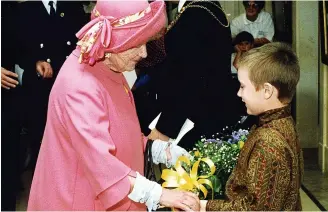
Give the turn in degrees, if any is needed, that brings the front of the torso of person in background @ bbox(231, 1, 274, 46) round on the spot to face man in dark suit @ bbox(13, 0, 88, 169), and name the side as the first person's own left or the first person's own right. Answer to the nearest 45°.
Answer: approximately 45° to the first person's own right

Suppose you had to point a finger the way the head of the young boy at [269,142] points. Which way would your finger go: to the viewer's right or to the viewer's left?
to the viewer's left

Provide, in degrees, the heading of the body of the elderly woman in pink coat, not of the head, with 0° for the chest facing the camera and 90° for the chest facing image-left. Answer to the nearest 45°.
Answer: approximately 270°

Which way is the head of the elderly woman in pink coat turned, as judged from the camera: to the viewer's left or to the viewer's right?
to the viewer's right

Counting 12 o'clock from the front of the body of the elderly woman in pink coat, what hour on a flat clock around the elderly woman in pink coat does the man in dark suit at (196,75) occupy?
The man in dark suit is roughly at 10 o'clock from the elderly woman in pink coat.

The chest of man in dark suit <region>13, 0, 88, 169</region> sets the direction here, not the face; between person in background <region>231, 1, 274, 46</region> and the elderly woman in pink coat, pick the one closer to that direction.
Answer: the elderly woman in pink coat

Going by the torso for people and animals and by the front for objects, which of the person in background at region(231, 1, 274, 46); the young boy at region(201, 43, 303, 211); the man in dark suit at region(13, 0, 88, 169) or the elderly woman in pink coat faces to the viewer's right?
the elderly woman in pink coat

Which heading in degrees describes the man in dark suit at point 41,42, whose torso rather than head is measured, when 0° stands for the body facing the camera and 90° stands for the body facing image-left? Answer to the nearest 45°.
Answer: approximately 0°

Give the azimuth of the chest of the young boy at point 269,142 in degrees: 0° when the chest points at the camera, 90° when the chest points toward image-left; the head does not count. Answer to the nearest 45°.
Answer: approximately 90°
